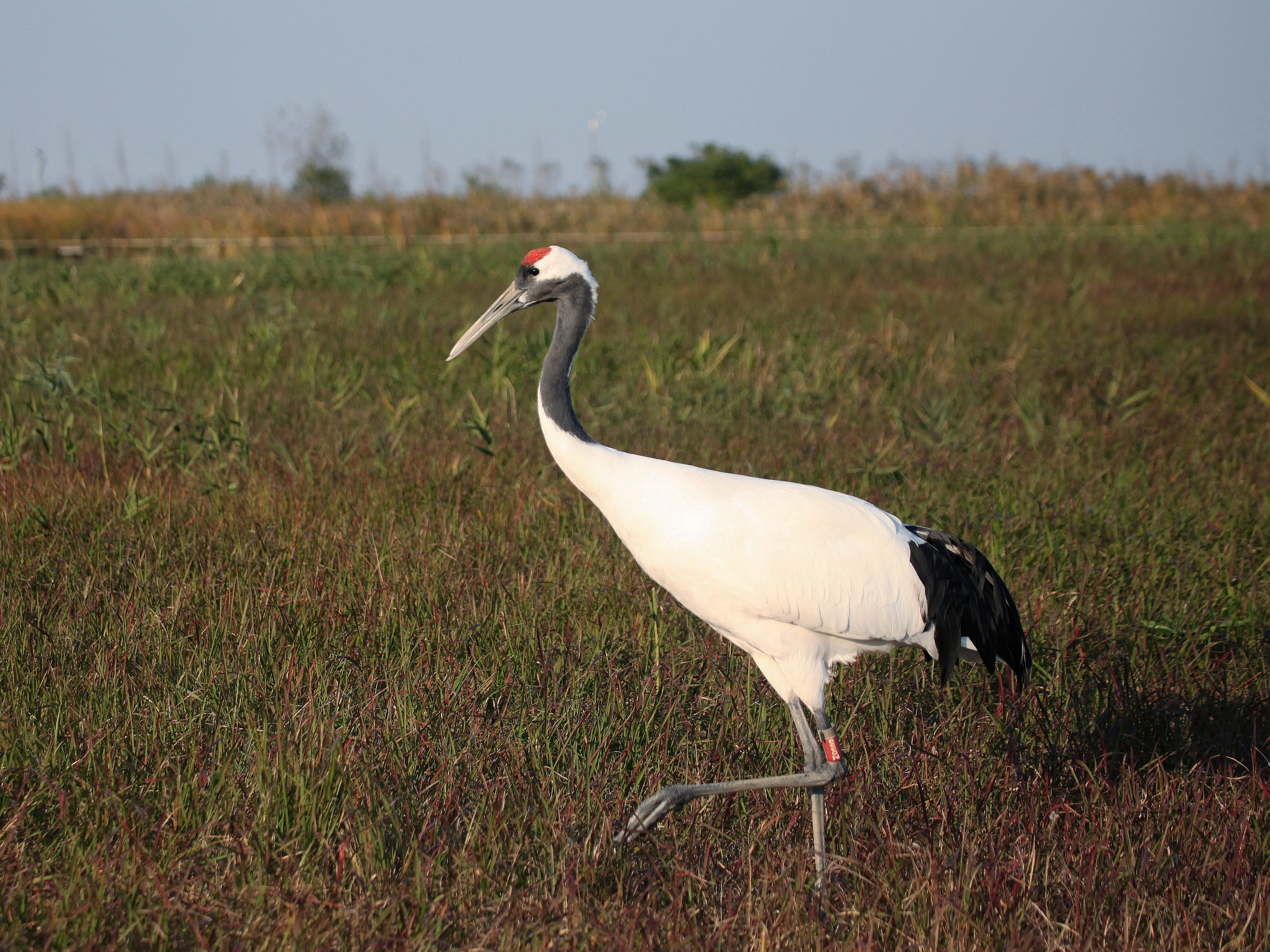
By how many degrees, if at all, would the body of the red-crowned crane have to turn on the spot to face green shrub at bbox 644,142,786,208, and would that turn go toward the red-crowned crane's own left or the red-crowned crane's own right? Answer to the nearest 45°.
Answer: approximately 90° to the red-crowned crane's own right

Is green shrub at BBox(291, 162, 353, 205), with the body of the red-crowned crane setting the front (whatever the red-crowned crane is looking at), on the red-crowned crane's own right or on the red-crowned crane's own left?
on the red-crowned crane's own right

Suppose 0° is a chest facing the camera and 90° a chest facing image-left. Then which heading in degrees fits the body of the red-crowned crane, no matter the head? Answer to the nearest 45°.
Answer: approximately 90°
